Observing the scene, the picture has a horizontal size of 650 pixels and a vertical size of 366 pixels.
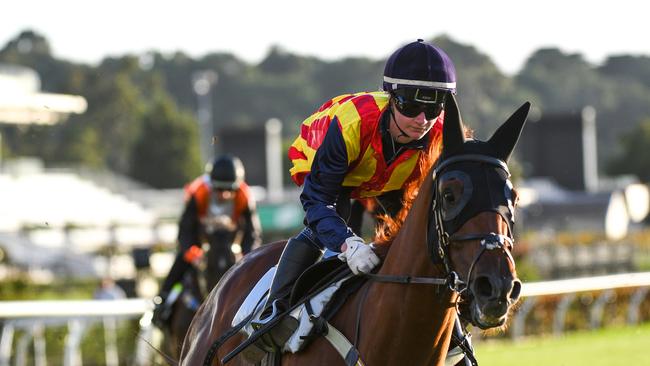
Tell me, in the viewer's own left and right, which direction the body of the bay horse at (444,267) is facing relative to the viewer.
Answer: facing the viewer and to the right of the viewer

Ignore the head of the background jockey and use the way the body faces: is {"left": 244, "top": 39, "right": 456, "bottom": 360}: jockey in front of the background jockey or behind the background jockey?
in front

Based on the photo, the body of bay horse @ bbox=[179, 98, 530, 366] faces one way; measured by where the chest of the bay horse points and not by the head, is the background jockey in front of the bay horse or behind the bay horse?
behind

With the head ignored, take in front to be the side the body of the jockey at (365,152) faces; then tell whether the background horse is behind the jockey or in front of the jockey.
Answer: behind

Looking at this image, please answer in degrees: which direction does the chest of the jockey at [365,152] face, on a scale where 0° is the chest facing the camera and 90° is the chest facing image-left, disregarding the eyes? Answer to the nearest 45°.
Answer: approximately 315°

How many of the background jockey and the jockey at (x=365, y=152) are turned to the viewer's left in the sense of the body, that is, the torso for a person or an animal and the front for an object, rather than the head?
0
